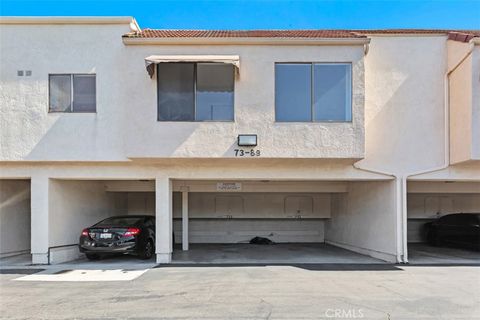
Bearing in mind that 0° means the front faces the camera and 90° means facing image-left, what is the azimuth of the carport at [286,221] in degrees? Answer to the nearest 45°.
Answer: approximately 0°

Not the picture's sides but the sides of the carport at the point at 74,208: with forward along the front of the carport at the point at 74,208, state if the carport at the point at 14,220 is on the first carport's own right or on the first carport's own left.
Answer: on the first carport's own right

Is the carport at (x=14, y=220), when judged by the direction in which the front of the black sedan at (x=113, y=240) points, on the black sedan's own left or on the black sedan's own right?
on the black sedan's own left

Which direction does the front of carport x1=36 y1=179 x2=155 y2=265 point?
toward the camera

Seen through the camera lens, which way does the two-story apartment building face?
facing the viewer

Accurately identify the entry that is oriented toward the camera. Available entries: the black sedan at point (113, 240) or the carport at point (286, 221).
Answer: the carport

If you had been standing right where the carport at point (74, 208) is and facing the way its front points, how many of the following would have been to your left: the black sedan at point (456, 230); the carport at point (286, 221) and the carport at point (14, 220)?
2

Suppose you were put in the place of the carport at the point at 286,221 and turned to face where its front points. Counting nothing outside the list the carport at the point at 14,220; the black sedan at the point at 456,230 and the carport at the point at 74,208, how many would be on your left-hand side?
1

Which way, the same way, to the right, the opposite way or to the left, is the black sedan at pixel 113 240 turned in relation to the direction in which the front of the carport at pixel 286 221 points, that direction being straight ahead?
the opposite way

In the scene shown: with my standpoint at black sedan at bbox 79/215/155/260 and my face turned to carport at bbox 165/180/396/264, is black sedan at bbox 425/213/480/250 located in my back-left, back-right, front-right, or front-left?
front-right
